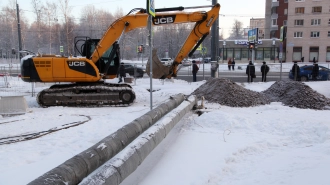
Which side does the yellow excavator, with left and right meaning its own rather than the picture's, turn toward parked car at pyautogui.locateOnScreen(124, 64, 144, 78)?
left

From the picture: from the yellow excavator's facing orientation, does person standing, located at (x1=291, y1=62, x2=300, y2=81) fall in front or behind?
in front

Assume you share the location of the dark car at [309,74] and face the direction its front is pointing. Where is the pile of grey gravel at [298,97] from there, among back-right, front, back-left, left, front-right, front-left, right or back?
left

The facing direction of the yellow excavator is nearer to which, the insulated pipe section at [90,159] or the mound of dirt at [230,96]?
the mound of dirt

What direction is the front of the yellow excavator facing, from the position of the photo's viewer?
facing to the right of the viewer

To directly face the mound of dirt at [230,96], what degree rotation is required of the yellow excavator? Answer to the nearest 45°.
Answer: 0° — it already faces it

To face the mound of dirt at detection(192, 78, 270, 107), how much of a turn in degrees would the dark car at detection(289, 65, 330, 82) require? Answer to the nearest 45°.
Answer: approximately 90° to its left

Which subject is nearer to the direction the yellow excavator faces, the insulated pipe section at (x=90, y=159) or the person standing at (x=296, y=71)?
the person standing

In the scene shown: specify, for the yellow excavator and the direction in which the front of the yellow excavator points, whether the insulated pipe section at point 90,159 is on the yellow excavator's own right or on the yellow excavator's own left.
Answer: on the yellow excavator's own right

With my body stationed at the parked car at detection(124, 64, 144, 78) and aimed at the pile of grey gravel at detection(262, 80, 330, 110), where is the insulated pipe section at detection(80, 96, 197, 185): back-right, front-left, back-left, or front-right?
front-right

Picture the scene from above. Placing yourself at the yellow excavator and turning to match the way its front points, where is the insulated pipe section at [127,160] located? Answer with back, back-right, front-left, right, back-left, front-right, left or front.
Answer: right

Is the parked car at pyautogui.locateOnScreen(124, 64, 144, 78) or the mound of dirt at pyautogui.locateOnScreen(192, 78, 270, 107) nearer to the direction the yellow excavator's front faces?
the mound of dirt

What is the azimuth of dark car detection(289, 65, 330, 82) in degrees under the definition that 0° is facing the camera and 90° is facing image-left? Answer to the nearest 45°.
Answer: approximately 270°

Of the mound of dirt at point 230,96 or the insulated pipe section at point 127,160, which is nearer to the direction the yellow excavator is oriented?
the mound of dirt
